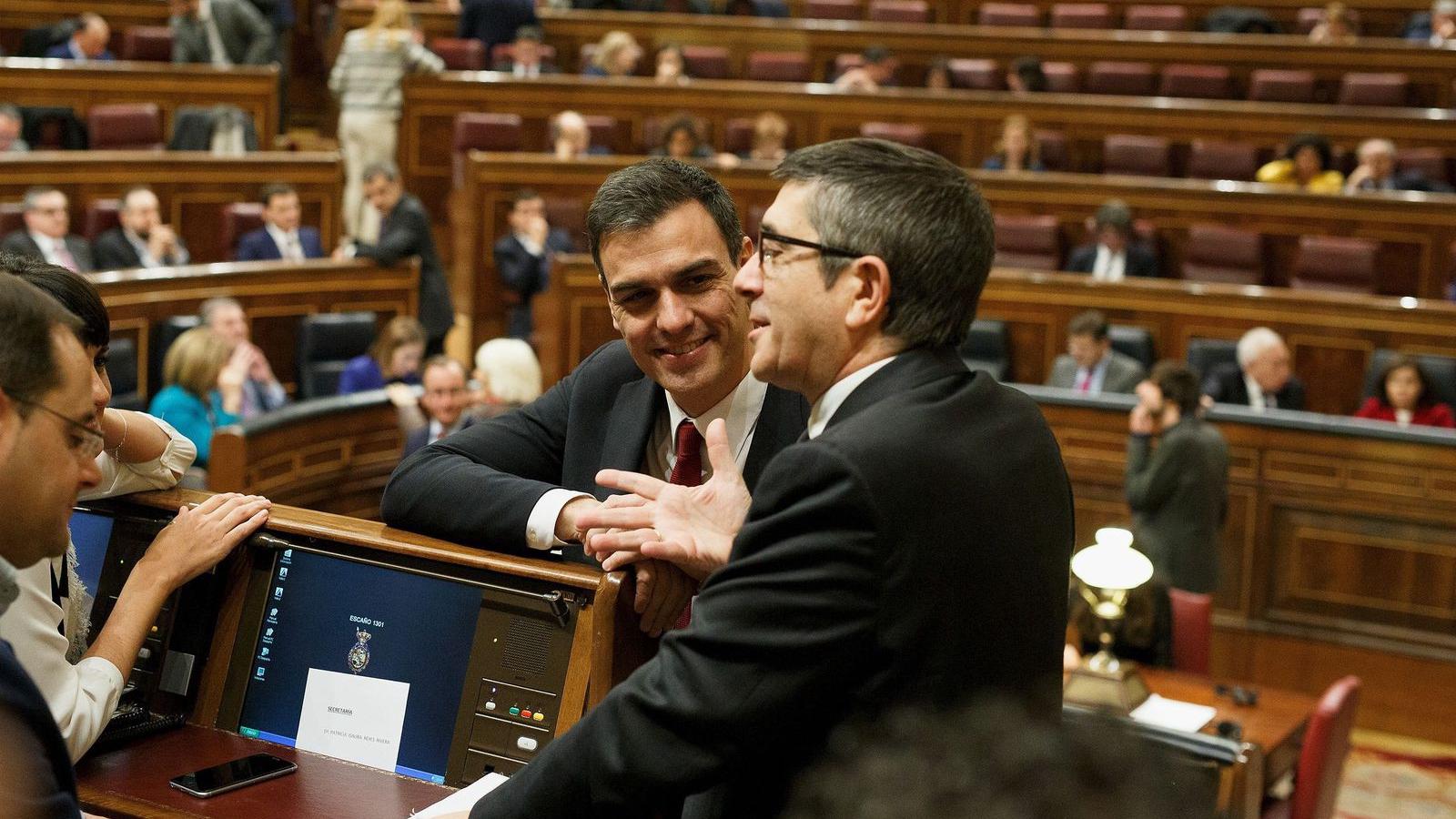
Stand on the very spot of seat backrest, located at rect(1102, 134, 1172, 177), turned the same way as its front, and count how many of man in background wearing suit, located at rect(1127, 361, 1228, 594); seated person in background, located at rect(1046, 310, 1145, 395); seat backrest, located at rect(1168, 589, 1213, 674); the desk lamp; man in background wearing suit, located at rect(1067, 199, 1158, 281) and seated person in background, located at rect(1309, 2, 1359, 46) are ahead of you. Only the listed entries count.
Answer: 5

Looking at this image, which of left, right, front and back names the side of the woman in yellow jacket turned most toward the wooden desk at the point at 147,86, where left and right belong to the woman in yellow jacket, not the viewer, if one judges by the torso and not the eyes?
right

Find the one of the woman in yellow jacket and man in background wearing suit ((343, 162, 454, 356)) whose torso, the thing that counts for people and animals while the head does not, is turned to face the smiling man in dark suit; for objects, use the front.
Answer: the woman in yellow jacket

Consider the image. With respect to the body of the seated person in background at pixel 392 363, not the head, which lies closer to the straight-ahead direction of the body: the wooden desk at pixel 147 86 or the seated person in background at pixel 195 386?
the seated person in background

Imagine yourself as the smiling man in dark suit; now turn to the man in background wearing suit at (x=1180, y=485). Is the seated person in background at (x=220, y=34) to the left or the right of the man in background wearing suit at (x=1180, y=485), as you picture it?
left

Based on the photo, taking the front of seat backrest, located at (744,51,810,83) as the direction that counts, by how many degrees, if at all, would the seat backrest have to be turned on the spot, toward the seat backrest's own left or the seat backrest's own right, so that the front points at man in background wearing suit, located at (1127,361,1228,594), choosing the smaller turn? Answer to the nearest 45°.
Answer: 0° — it already faces them

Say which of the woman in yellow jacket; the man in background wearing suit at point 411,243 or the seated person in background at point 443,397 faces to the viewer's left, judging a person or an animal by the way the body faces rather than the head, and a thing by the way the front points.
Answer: the man in background wearing suit

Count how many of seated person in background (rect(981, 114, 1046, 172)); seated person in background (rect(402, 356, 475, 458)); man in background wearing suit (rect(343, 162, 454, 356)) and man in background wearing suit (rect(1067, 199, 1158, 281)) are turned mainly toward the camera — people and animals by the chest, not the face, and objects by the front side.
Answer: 3

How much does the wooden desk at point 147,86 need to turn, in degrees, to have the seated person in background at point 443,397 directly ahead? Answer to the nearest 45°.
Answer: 0° — it already faces them
